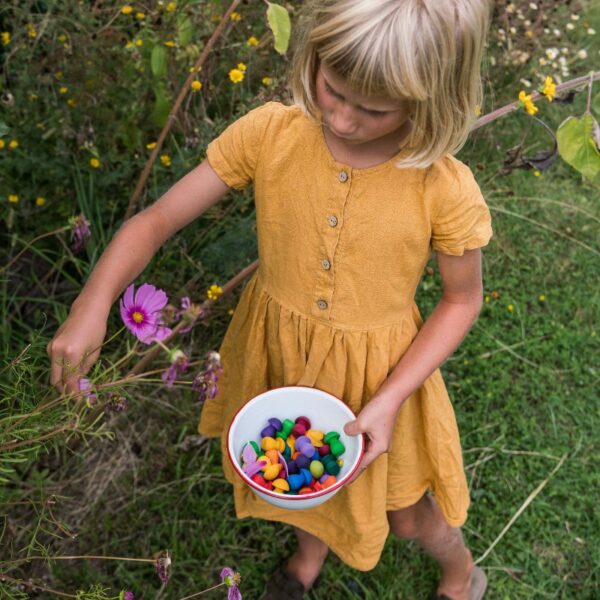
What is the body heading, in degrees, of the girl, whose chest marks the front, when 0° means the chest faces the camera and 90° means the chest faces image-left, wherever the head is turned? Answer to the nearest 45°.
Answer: approximately 0°
